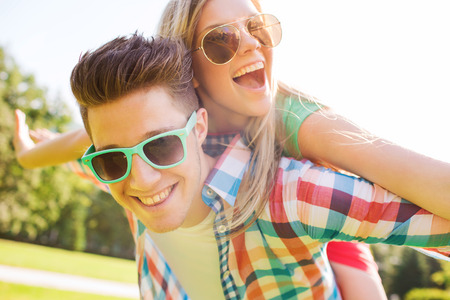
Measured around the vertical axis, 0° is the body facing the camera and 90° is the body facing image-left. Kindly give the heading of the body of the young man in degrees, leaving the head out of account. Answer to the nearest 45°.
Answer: approximately 45°
